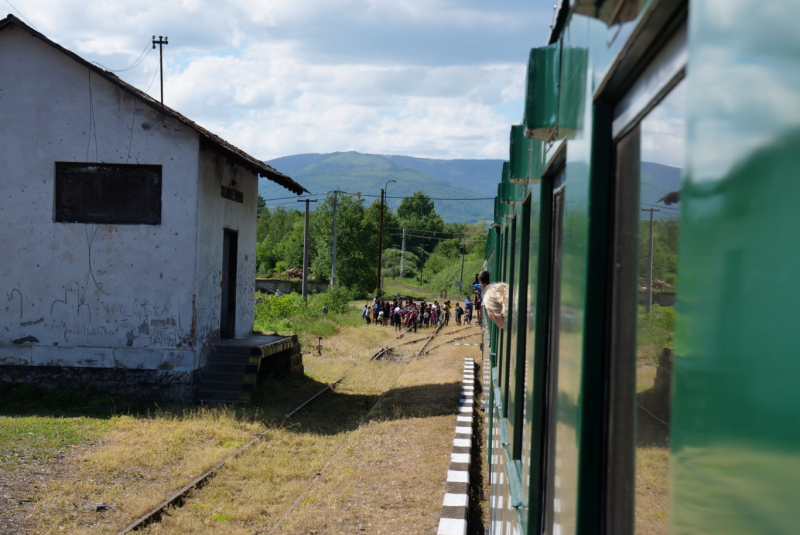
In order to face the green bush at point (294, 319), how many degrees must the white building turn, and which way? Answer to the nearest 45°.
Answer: approximately 45° to its left

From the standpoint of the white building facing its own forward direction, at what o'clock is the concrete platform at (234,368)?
The concrete platform is roughly at 12 o'clock from the white building.

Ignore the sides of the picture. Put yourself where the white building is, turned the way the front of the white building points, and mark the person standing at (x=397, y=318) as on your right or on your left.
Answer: on your left

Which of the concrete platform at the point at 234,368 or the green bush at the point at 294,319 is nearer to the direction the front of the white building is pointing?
the concrete platform

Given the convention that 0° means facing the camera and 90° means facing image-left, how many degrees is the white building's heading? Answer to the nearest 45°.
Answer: approximately 270°

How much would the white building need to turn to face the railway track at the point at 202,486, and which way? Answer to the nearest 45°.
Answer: approximately 90° to its right
